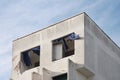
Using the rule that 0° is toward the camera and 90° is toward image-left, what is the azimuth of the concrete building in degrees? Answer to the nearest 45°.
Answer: approximately 45°
